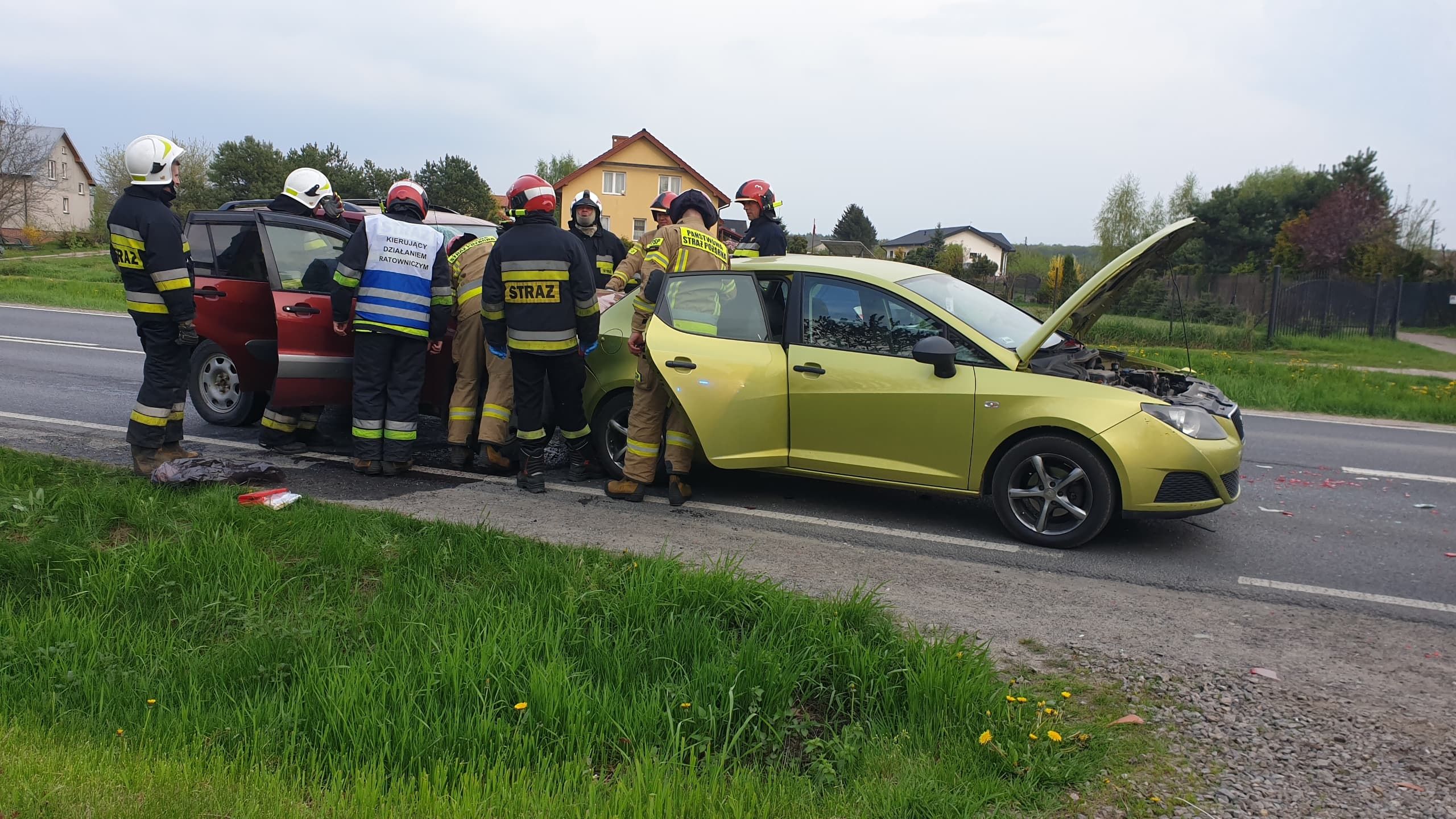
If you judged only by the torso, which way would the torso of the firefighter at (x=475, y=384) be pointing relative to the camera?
away from the camera

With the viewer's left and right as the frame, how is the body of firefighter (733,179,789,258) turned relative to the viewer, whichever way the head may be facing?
facing to the left of the viewer

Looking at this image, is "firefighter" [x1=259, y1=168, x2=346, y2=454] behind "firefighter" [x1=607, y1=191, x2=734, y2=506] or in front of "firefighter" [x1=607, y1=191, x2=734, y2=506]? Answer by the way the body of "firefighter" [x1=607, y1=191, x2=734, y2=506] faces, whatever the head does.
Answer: in front

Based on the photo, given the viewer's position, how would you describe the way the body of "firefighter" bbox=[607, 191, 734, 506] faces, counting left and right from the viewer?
facing away from the viewer and to the left of the viewer

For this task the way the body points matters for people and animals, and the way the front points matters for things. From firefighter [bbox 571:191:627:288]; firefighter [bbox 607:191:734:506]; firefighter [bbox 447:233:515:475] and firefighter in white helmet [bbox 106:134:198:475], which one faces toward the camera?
firefighter [bbox 571:191:627:288]

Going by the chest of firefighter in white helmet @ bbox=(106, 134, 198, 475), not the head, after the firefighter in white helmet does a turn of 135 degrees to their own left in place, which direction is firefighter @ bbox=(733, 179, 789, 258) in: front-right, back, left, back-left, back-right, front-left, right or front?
back

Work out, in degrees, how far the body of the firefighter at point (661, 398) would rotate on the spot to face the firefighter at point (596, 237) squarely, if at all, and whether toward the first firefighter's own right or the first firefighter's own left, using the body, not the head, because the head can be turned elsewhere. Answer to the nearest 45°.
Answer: approximately 45° to the first firefighter's own right

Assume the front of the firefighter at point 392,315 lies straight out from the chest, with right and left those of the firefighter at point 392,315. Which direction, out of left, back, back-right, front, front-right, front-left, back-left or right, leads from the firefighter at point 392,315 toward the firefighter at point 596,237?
front-right

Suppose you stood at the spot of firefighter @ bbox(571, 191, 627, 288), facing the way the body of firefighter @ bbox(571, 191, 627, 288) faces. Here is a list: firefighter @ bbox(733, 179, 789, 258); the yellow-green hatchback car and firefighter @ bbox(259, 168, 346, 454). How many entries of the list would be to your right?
1

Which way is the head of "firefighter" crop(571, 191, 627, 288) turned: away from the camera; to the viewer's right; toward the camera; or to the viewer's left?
toward the camera

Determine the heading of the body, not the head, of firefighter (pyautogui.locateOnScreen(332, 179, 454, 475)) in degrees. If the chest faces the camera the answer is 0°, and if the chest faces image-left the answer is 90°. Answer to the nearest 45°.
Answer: approximately 180°

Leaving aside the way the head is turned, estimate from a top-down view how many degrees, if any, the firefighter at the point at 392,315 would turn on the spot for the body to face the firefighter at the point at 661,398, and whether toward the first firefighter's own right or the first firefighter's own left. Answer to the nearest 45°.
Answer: approximately 135° to the first firefighter's own right

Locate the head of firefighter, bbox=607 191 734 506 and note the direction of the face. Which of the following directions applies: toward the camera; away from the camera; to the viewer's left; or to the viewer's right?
away from the camera

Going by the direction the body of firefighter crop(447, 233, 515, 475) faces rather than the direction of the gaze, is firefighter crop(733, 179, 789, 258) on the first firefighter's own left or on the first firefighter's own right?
on the first firefighter's own right

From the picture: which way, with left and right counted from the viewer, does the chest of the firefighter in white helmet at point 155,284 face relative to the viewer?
facing away from the viewer and to the right of the viewer

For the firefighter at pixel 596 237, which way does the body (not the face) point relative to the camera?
toward the camera
